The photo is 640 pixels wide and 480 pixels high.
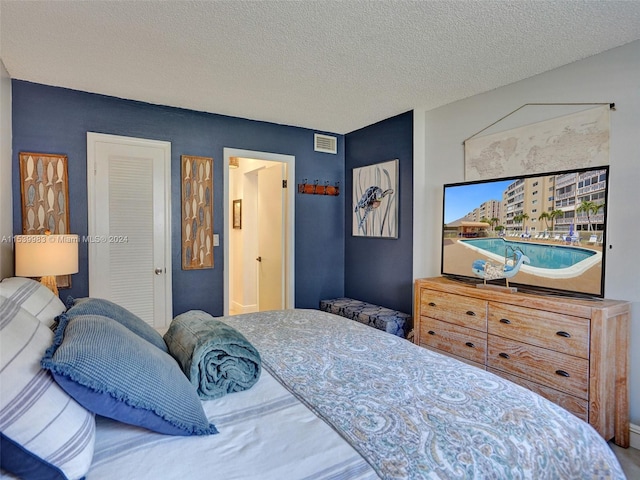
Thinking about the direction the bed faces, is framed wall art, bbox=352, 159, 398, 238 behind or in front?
in front

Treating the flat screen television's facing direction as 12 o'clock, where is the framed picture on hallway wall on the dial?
The framed picture on hallway wall is roughly at 2 o'clock from the flat screen television.

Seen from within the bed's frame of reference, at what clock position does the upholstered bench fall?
The upholstered bench is roughly at 11 o'clock from the bed.

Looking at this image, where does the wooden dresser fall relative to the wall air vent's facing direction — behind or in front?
in front

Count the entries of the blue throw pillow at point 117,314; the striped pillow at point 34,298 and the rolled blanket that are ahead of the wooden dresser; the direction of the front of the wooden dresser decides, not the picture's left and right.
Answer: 3

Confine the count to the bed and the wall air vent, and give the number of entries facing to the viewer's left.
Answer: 0

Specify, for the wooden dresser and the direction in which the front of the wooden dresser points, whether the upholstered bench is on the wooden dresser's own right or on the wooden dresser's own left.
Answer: on the wooden dresser's own right

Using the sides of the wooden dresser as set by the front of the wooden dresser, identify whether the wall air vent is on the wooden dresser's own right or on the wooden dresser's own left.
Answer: on the wooden dresser's own right

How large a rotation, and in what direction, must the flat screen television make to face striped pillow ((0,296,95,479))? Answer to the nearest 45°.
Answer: approximately 45° to its left

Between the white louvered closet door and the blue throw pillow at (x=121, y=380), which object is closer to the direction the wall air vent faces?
the blue throw pillow

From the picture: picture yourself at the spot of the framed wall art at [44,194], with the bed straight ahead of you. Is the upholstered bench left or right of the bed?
left

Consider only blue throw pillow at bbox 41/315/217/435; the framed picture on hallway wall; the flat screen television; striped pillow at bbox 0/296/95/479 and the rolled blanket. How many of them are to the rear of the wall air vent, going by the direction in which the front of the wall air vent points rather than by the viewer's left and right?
1

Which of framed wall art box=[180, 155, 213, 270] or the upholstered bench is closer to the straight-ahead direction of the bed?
the upholstered bench

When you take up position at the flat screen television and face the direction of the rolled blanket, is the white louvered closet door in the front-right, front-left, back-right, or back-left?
front-right

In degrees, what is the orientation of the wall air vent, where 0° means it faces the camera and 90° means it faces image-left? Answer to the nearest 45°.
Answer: approximately 315°

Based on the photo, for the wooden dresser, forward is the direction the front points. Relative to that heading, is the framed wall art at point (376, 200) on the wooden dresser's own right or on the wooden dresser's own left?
on the wooden dresser's own right
